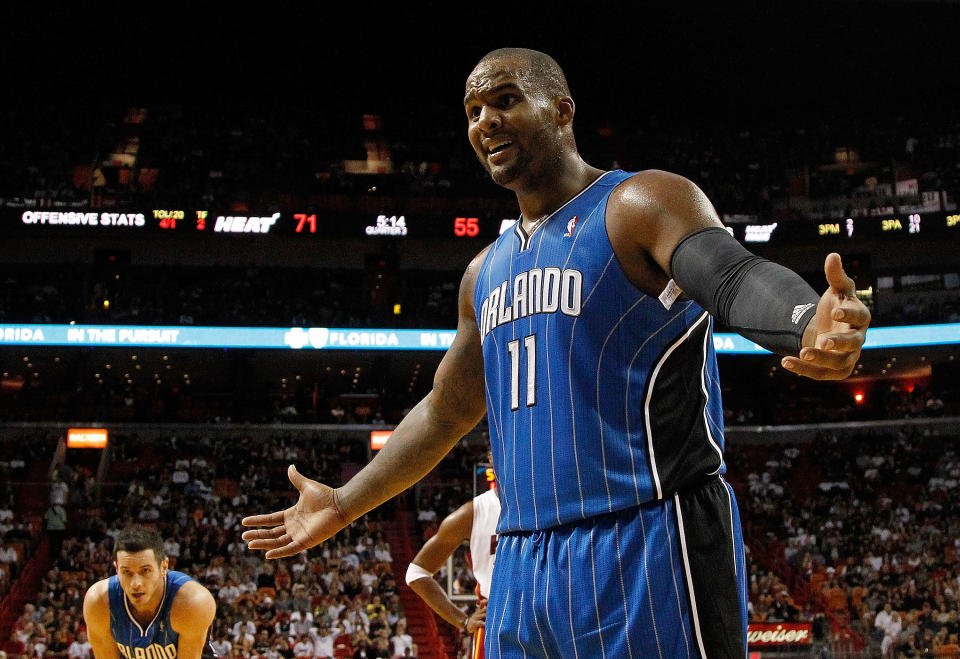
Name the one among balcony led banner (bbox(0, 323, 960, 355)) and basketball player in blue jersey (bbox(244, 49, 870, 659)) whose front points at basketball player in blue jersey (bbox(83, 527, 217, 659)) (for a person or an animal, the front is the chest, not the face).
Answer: the balcony led banner

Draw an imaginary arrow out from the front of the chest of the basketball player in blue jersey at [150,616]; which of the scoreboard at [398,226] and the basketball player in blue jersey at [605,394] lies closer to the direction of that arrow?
the basketball player in blue jersey

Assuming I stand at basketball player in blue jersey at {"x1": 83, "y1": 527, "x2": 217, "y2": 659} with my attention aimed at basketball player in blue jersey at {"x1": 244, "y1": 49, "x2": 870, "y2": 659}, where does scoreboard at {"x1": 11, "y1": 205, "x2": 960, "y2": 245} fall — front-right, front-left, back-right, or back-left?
back-left

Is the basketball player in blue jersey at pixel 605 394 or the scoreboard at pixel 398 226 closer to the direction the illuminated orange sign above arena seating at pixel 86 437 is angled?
the basketball player in blue jersey

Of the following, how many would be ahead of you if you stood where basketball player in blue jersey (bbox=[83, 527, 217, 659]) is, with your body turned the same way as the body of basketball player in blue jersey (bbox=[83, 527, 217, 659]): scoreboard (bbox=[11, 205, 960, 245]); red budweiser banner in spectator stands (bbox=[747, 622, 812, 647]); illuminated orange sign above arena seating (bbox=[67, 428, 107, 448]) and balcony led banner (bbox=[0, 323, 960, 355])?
0

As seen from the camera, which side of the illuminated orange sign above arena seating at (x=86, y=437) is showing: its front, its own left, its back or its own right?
front

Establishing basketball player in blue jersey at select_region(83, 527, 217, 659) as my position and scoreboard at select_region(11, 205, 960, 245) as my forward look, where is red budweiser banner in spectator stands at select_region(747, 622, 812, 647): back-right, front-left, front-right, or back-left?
front-right

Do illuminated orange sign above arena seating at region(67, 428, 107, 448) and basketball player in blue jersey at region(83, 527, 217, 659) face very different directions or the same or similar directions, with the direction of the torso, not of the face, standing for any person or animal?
same or similar directions

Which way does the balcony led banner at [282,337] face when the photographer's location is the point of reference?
facing the viewer

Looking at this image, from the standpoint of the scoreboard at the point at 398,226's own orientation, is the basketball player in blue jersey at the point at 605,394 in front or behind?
in front

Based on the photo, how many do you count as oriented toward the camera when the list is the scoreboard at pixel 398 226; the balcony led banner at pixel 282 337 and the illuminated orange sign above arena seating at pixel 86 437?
3

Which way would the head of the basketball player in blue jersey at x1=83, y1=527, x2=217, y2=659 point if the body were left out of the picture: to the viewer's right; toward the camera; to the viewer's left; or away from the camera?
toward the camera

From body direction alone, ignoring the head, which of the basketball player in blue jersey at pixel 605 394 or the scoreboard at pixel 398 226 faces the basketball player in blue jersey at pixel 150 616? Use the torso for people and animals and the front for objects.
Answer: the scoreboard

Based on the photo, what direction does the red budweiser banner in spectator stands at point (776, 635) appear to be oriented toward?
toward the camera

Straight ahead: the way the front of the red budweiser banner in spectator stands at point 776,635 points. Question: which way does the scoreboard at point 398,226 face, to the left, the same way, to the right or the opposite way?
the same way

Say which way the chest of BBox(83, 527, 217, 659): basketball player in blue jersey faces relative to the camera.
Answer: toward the camera

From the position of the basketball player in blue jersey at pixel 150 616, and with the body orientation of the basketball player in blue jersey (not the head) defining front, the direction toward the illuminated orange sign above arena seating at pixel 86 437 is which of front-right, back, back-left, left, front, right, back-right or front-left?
back

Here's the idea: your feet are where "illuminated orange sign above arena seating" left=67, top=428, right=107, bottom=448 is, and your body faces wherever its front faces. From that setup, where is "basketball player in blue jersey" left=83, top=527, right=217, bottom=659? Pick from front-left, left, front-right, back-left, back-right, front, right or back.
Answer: front

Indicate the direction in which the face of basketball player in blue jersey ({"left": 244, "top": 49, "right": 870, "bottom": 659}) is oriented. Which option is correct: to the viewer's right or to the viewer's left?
to the viewer's left
